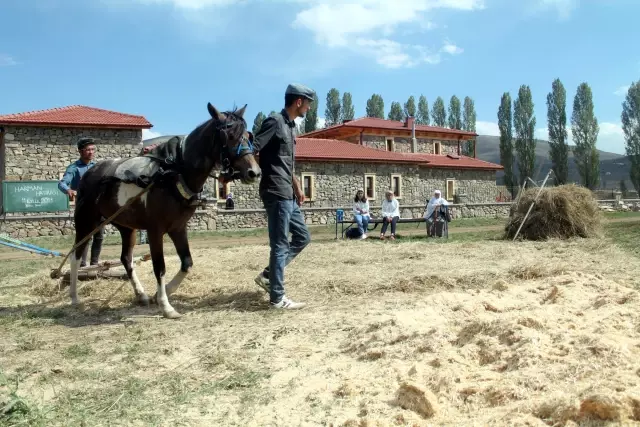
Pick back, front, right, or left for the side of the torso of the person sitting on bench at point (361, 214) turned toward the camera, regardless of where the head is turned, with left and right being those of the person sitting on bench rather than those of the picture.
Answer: front

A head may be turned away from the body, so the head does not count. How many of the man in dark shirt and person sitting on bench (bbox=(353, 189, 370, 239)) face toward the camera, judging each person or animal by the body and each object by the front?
1

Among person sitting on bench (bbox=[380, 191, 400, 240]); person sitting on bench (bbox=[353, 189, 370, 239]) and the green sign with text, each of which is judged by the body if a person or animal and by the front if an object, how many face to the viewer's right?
0

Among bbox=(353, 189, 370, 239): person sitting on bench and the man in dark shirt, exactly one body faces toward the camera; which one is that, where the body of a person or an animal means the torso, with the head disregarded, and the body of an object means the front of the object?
the person sitting on bench

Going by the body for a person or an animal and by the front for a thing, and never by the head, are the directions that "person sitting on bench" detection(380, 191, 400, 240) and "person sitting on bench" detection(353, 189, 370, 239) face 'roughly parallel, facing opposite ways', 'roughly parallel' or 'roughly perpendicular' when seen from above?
roughly parallel

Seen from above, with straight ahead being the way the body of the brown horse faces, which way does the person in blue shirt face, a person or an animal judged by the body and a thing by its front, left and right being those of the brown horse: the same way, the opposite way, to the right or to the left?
the same way

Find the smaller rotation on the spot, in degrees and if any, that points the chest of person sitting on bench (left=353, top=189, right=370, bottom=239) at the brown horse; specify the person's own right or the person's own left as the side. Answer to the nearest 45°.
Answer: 0° — they already face it

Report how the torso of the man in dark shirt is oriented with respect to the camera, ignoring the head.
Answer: to the viewer's right

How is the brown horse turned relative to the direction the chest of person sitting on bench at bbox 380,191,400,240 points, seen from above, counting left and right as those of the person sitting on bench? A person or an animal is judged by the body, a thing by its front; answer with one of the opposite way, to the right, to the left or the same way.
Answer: to the left

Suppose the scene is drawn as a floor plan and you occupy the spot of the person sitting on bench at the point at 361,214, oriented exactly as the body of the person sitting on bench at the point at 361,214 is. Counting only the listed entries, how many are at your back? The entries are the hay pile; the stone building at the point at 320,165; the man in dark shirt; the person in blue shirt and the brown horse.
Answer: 1

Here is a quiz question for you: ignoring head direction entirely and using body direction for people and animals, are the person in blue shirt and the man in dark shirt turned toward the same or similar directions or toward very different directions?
same or similar directions

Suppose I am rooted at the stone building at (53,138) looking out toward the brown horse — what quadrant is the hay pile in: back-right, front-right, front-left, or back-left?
front-left

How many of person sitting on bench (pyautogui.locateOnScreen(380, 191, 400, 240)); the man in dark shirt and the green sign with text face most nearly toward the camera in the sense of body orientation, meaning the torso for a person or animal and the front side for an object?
2

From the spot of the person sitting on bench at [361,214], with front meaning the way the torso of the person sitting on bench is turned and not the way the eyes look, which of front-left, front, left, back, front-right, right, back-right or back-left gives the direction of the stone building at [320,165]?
back

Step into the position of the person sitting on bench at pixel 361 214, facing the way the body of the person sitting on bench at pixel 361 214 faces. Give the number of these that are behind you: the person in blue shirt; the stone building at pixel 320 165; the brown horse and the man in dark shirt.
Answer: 1

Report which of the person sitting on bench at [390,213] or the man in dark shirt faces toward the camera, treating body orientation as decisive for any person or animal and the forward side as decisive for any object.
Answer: the person sitting on bench

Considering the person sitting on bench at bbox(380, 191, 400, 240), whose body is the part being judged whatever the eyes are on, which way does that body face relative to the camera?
toward the camera

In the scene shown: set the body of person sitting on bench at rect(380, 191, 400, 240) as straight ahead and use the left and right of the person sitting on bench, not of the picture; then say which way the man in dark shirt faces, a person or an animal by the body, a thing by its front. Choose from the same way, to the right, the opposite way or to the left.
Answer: to the left
